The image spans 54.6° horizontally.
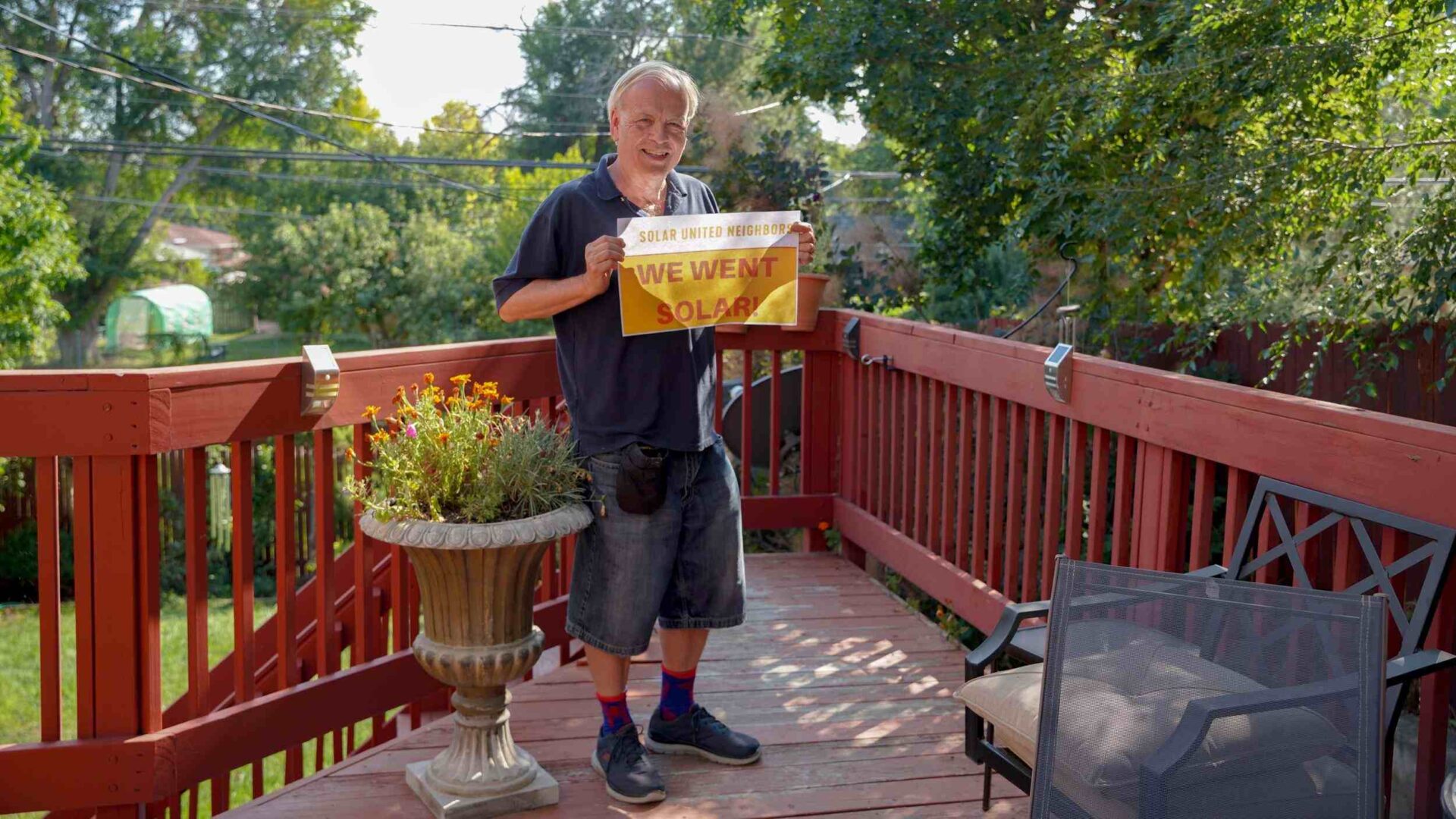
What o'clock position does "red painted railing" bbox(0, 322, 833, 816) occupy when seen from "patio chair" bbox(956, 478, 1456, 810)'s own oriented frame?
The red painted railing is roughly at 1 o'clock from the patio chair.

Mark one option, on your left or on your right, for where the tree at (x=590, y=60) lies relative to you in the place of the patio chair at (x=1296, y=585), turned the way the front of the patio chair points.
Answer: on your right

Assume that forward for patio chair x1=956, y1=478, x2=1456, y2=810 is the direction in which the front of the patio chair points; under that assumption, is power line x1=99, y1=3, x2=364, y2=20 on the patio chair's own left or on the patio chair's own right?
on the patio chair's own right

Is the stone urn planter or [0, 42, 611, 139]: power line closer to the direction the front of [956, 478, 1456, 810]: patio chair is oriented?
the stone urn planter
